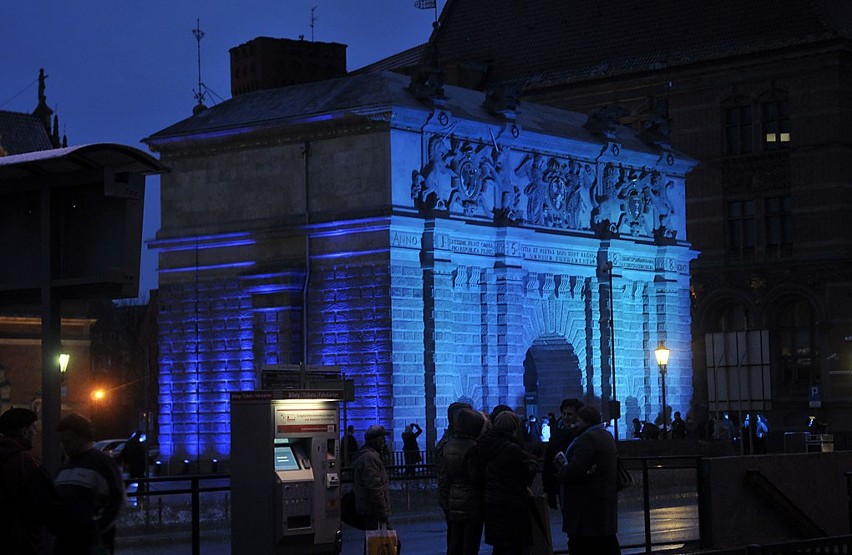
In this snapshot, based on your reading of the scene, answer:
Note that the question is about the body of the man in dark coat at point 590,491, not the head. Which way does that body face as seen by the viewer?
to the viewer's left

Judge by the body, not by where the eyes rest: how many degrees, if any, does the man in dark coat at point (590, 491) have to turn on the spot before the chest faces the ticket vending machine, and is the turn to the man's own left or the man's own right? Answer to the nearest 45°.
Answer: approximately 45° to the man's own right

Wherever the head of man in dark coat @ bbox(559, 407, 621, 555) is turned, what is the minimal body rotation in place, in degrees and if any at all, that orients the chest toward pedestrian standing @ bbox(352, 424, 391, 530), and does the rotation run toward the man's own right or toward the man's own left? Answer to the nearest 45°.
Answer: approximately 45° to the man's own right

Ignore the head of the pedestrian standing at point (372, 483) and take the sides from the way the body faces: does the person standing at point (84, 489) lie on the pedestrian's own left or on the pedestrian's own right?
on the pedestrian's own right

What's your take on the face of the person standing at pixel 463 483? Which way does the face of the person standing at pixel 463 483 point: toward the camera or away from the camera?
away from the camera

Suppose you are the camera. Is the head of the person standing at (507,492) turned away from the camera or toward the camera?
away from the camera

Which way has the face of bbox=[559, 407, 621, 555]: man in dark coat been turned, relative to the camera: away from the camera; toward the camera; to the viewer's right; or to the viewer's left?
to the viewer's left

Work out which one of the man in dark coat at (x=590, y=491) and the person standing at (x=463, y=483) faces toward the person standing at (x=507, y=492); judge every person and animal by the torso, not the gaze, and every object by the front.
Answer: the man in dark coat

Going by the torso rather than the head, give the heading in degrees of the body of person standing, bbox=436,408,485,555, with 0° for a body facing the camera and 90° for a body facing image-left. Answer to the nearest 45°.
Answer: approximately 225°
